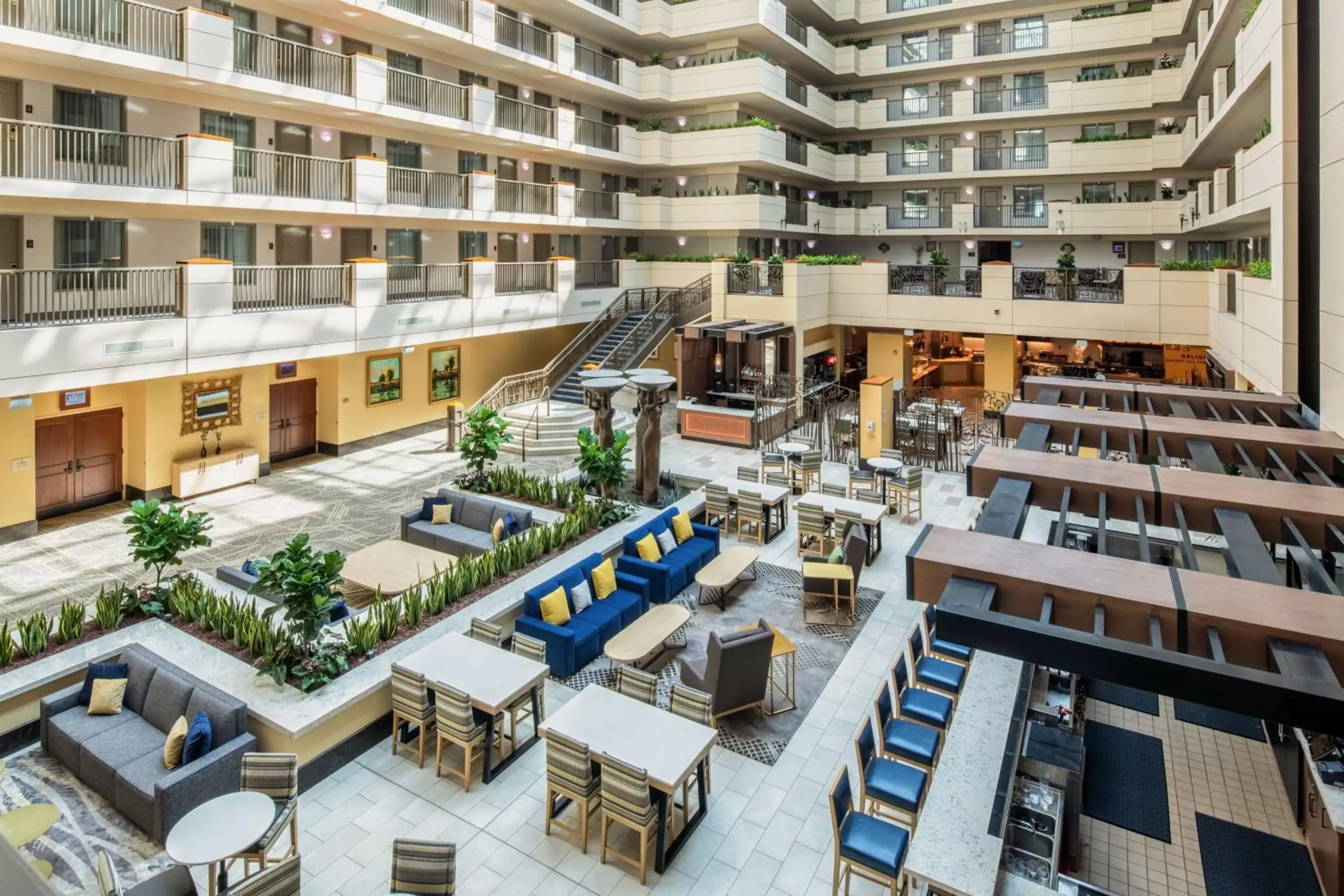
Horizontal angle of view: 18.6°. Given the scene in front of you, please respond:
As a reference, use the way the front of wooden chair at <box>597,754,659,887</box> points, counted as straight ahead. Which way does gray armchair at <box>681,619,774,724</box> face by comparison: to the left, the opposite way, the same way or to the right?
to the left

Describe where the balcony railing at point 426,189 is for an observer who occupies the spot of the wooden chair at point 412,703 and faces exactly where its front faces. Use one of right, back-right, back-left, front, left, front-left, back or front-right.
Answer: front-left

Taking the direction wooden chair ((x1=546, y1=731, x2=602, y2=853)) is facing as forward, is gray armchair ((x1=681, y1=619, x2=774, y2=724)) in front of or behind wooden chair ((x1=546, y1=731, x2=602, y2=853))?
in front

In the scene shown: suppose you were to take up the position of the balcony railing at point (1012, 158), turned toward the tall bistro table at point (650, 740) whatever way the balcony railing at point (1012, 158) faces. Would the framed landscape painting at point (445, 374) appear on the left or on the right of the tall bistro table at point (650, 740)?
right

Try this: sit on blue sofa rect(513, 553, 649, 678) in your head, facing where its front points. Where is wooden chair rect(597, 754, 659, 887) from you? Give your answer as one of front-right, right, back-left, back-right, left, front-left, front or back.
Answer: front-right

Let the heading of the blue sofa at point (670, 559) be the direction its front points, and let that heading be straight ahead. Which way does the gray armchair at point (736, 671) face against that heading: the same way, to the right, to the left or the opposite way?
the opposite way

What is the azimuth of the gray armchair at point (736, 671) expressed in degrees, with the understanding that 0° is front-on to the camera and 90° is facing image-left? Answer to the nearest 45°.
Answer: approximately 135°

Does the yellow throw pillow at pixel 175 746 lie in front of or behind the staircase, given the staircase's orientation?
in front

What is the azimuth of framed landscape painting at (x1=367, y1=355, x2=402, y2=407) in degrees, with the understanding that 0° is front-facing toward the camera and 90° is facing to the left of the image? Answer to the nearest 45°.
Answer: approximately 315°
